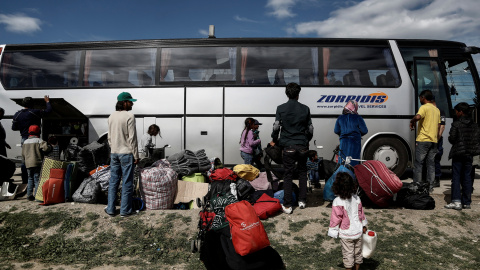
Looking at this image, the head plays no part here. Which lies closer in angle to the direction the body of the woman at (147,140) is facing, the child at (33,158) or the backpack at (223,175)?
the backpack

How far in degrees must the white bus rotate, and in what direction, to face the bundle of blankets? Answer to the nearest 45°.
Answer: approximately 135° to its right

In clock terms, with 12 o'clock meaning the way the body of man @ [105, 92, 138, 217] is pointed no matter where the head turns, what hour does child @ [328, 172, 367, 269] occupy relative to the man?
The child is roughly at 3 o'clock from the man.

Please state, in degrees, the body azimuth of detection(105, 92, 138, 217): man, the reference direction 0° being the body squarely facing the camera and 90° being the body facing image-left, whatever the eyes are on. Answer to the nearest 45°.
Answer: approximately 225°

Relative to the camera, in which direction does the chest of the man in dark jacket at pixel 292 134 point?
away from the camera

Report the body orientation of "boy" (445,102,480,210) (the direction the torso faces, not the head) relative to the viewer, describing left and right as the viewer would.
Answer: facing away from the viewer and to the left of the viewer

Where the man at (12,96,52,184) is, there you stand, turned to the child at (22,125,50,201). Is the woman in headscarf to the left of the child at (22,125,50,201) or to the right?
left

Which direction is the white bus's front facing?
to the viewer's right

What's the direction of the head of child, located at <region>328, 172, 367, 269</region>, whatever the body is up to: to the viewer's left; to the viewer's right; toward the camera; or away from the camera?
away from the camera
